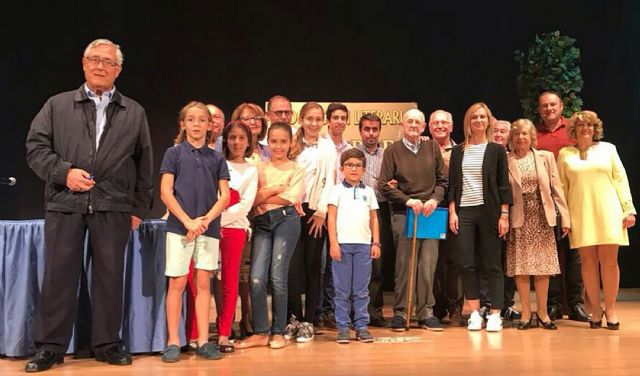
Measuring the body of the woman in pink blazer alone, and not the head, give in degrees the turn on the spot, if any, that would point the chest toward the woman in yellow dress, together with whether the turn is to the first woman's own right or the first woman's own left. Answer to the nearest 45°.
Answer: approximately 90° to the first woman's own left

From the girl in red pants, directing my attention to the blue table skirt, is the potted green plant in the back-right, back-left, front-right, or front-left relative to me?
back-right

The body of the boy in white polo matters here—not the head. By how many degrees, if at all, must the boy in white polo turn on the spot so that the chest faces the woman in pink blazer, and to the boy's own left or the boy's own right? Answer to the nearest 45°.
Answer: approximately 135° to the boy's own left

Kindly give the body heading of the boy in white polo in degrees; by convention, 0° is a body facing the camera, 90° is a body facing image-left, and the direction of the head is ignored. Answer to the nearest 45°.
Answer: approximately 0°

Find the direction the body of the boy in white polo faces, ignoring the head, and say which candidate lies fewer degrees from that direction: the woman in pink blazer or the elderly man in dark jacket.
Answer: the elderly man in dark jacket
